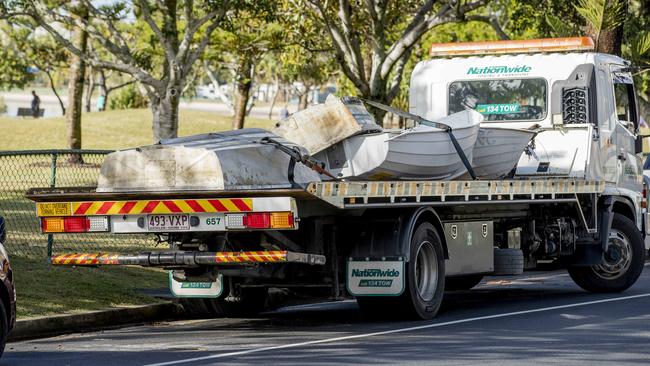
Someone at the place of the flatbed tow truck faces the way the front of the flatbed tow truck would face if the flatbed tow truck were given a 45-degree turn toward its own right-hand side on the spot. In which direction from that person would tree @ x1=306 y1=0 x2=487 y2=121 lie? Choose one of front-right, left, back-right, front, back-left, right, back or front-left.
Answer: left

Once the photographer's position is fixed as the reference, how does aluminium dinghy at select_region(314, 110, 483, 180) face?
facing away from the viewer and to the right of the viewer

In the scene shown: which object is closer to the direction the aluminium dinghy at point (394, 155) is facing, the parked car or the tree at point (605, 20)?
the tree

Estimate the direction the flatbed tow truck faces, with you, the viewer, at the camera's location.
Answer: facing away from the viewer and to the right of the viewer

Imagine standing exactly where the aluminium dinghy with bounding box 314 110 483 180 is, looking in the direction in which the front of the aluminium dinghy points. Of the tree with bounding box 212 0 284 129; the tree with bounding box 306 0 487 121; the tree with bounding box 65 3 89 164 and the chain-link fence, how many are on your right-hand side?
0

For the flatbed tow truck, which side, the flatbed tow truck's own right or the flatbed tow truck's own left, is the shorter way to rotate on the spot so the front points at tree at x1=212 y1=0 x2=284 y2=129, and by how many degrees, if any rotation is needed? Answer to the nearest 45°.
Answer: approximately 45° to the flatbed tow truck's own left
